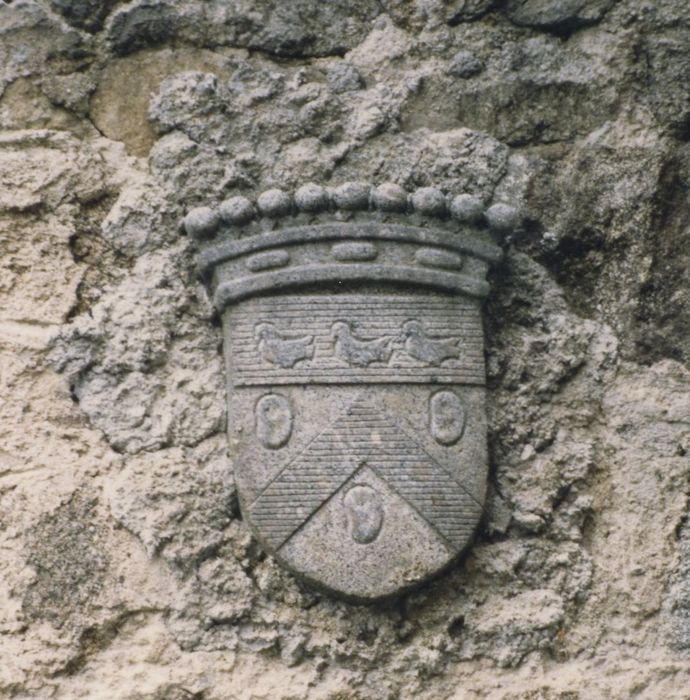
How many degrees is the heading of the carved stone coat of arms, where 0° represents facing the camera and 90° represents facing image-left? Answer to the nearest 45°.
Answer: approximately 0°
